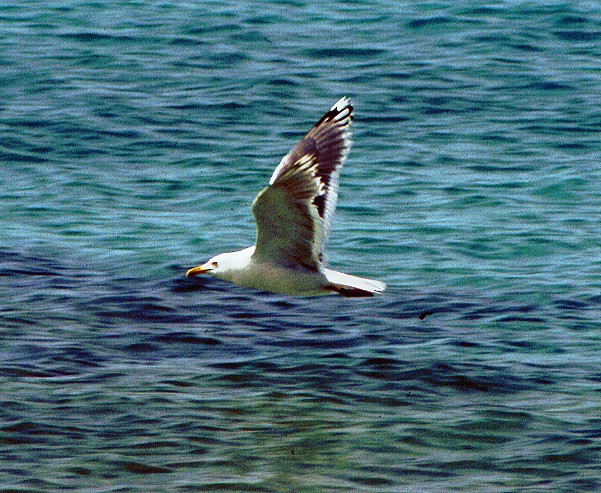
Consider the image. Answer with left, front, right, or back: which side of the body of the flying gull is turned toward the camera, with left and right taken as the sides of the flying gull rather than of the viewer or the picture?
left
